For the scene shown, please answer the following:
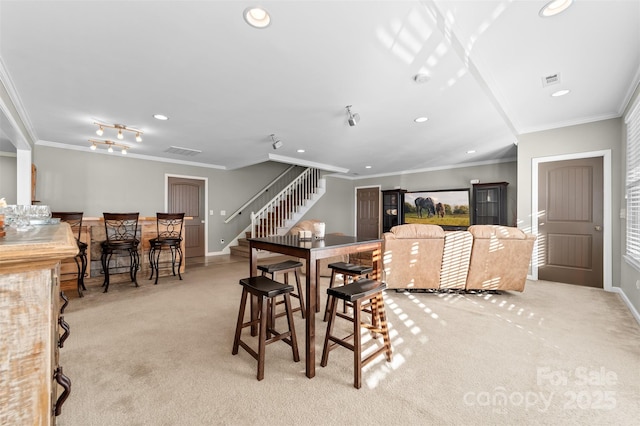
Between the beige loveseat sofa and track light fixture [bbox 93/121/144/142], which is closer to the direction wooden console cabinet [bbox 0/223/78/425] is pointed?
the beige loveseat sofa

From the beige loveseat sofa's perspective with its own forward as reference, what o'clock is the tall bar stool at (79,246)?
The tall bar stool is roughly at 8 o'clock from the beige loveseat sofa.

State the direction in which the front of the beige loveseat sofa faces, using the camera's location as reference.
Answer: facing away from the viewer

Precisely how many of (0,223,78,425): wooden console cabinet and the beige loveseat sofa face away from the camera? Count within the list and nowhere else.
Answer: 1

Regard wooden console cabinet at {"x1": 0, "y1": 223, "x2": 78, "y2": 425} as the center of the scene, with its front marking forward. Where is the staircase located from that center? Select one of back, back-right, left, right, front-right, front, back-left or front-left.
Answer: front-left

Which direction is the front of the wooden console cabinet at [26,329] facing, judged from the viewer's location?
facing to the right of the viewer

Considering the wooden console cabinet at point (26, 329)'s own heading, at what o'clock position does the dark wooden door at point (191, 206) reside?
The dark wooden door is roughly at 10 o'clock from the wooden console cabinet.

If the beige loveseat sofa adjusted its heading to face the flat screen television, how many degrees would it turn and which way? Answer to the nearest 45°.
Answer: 0° — it already faces it

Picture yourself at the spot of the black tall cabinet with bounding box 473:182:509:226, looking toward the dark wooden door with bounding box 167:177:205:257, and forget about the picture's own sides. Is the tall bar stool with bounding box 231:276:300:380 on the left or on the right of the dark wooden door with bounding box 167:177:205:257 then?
left
